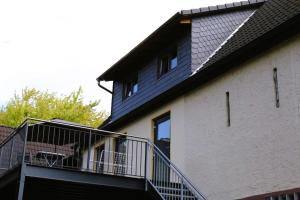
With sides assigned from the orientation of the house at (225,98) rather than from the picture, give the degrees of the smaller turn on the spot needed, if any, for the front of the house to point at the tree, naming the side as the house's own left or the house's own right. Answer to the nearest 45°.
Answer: approximately 90° to the house's own right

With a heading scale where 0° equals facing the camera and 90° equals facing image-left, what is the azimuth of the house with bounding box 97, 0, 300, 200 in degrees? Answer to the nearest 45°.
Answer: approximately 45°
